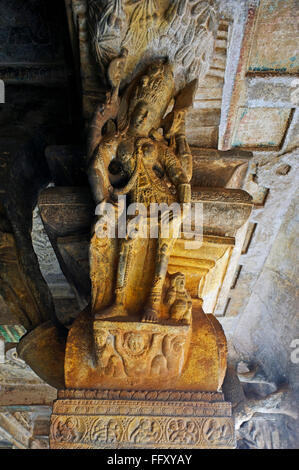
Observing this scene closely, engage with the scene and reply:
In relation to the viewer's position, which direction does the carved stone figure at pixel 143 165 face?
facing the viewer
